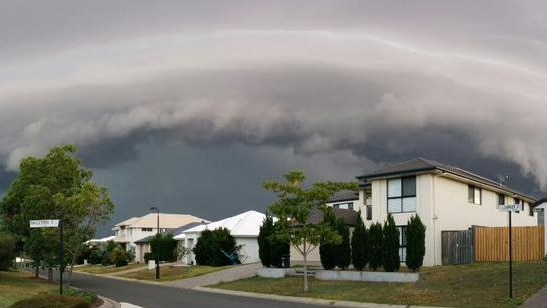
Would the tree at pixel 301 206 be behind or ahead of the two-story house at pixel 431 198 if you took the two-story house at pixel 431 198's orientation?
ahead

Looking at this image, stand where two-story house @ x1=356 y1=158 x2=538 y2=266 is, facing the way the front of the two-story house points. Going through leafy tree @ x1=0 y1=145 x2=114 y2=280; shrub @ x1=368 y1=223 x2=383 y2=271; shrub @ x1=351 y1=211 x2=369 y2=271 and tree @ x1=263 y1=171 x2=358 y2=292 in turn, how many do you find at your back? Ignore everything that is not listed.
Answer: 0

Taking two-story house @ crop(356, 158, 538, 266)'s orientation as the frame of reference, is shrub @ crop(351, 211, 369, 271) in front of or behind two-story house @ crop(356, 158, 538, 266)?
in front

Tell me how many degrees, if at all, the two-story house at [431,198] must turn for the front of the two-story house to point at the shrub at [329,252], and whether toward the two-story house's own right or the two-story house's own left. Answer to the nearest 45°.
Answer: approximately 45° to the two-story house's own right

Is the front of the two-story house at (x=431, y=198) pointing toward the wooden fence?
no

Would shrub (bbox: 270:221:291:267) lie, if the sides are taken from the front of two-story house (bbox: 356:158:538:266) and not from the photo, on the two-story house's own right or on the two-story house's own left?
on the two-story house's own right

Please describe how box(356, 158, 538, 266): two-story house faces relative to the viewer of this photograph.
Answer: facing the viewer and to the left of the viewer

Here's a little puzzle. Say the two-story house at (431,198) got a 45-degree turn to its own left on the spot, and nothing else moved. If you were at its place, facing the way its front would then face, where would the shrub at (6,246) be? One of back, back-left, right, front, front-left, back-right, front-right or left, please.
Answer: right

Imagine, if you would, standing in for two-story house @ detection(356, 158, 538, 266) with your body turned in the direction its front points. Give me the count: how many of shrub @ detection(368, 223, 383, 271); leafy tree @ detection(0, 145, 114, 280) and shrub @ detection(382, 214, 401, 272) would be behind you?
0

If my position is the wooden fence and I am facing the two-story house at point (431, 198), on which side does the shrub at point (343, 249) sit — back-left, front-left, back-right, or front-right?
front-left

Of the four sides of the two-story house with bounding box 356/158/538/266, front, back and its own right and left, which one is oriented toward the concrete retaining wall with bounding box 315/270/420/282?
front
